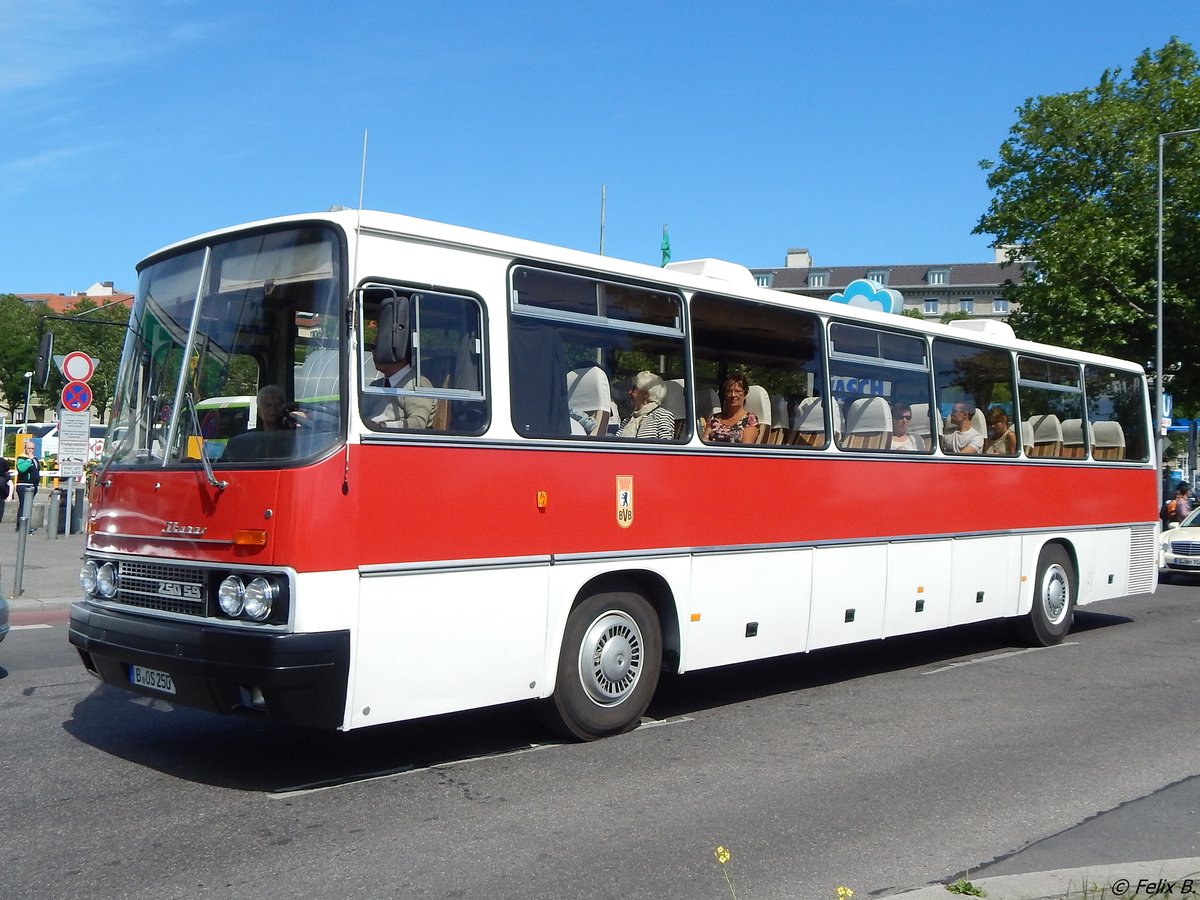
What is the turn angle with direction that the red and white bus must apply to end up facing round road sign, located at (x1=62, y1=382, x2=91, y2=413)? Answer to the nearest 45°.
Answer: approximately 90° to its right

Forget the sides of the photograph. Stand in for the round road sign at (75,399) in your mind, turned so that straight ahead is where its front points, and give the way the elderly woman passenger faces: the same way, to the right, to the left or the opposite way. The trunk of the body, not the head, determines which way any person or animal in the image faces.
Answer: to the right

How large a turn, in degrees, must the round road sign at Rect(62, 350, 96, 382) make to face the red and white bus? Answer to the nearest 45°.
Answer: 0° — it already faces it

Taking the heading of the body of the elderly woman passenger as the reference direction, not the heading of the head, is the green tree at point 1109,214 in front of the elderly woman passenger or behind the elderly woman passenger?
behind

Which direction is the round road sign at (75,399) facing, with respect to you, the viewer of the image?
facing the viewer

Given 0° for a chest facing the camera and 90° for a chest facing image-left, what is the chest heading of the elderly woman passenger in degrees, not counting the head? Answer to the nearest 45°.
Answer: approximately 45°

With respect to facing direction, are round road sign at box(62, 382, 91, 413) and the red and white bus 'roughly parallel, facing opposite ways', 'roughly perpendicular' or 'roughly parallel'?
roughly perpendicular

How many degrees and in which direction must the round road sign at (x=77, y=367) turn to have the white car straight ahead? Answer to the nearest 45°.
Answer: approximately 90° to its left

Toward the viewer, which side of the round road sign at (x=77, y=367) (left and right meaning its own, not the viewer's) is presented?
front

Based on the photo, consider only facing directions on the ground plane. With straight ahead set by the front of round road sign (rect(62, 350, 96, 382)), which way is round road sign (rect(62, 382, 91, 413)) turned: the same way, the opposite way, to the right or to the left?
the same way

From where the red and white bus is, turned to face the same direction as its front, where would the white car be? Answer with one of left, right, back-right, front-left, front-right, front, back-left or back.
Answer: back

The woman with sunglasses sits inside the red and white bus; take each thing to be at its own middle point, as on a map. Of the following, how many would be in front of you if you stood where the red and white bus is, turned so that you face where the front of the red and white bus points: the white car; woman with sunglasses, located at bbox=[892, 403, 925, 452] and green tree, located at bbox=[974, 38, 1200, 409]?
0

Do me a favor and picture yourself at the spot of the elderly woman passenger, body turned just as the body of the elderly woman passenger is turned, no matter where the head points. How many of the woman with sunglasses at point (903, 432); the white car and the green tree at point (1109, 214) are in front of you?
0

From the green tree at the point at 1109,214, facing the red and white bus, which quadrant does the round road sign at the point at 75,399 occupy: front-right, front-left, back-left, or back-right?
front-right

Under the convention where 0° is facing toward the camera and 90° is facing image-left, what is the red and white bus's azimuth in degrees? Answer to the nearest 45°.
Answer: approximately 45°

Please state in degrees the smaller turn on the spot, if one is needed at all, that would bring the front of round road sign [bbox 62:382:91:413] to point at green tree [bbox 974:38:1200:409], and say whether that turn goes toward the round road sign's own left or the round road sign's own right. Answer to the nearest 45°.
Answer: approximately 90° to the round road sign's own left
